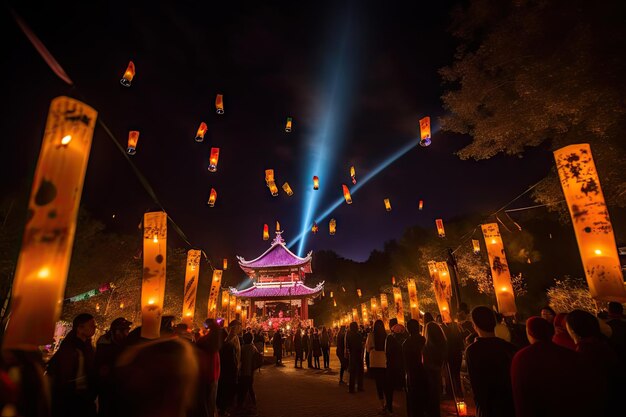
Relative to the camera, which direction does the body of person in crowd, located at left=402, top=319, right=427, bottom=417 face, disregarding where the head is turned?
away from the camera

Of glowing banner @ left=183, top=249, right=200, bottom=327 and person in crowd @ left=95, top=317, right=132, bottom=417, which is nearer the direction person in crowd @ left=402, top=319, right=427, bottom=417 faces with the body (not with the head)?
the glowing banner

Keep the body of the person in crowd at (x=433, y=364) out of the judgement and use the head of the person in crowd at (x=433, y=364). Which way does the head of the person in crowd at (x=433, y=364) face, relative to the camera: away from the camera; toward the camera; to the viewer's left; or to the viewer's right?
away from the camera

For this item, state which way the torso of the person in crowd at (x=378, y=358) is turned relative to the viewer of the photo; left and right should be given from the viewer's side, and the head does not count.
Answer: facing away from the viewer

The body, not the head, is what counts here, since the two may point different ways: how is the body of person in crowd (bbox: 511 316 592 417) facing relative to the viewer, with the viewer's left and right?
facing away from the viewer

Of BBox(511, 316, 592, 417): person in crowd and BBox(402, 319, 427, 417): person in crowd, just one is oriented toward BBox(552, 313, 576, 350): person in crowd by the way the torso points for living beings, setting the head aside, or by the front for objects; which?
BBox(511, 316, 592, 417): person in crowd

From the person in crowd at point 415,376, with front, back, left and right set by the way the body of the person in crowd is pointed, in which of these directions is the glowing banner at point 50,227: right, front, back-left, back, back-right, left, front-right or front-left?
back-left

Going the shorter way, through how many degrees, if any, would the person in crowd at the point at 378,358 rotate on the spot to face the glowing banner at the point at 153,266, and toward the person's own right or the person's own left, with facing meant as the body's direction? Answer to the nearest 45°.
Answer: approximately 90° to the person's own left

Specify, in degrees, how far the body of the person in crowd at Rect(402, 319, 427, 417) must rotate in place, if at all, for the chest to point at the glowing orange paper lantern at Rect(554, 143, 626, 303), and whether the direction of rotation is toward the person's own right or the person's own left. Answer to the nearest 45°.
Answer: approximately 90° to the person's own right
